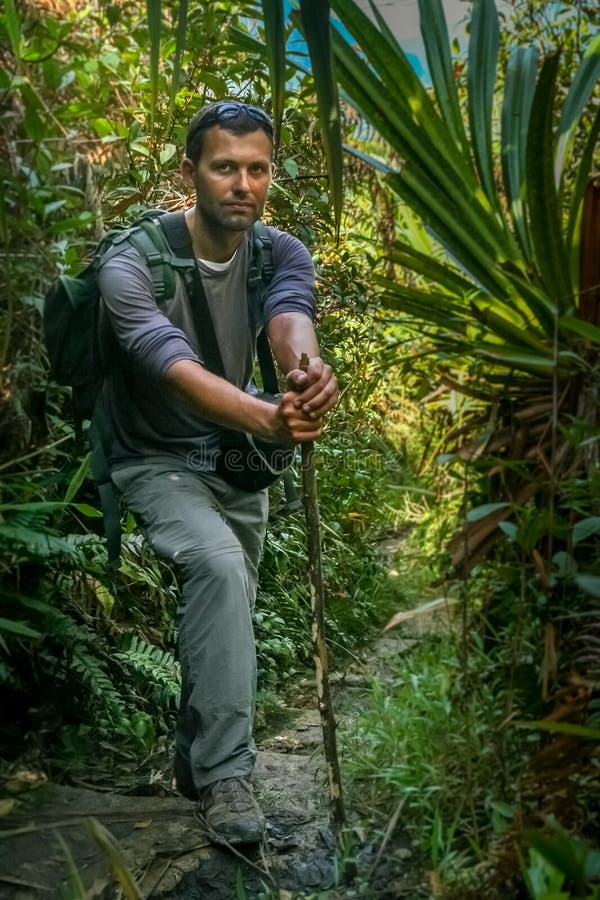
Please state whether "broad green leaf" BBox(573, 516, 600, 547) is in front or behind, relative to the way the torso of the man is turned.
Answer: in front

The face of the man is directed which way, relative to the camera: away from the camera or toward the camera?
toward the camera
